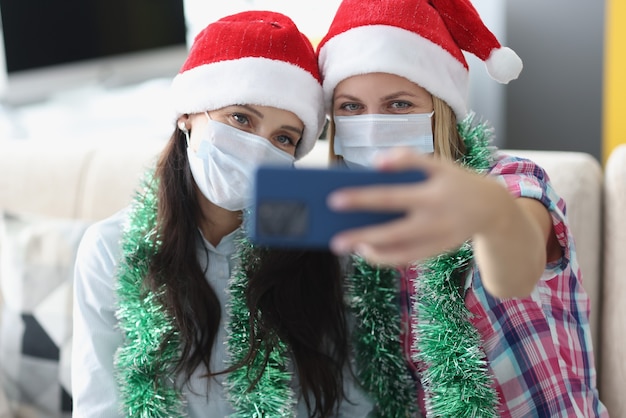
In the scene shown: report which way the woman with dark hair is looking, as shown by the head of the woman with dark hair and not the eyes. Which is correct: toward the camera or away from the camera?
toward the camera

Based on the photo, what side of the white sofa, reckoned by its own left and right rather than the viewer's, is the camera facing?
front

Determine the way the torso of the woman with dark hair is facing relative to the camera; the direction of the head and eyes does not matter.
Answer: toward the camera
